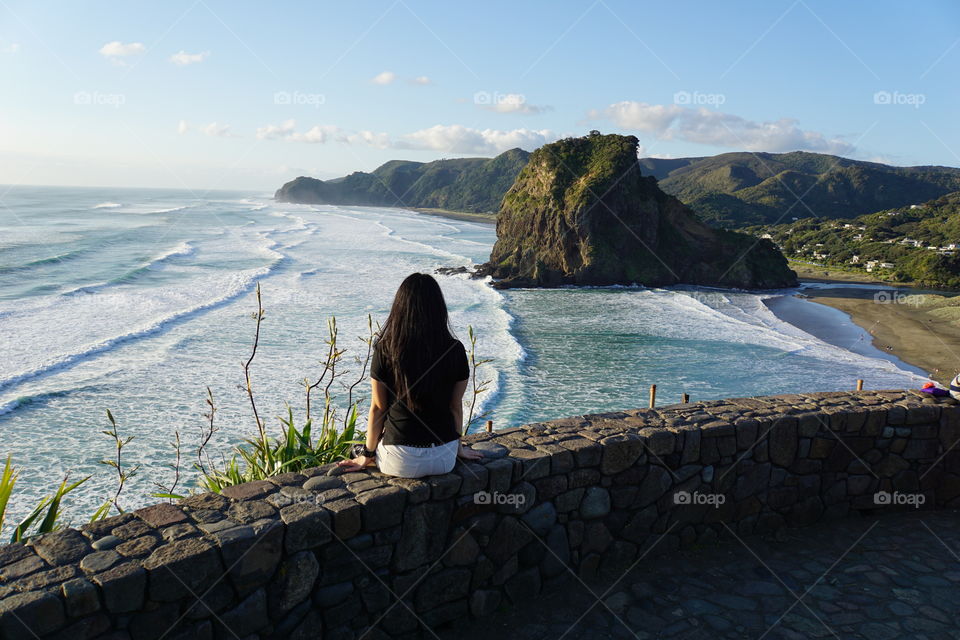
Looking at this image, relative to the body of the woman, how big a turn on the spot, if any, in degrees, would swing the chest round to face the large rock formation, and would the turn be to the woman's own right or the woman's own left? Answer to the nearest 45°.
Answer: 0° — they already face it

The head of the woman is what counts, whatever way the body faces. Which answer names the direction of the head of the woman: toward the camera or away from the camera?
away from the camera

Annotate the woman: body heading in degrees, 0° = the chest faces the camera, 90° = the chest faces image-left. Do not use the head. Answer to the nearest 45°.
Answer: approximately 180°
